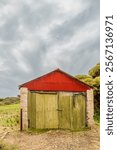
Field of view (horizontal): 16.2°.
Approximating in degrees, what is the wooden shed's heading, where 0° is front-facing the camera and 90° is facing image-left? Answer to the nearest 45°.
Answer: approximately 0°
